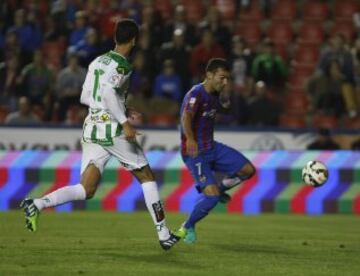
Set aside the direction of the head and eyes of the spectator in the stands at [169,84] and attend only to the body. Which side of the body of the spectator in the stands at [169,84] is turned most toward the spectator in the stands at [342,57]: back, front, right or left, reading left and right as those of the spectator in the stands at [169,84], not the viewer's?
left

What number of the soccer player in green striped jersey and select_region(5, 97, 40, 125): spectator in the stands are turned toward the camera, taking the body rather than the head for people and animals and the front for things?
1

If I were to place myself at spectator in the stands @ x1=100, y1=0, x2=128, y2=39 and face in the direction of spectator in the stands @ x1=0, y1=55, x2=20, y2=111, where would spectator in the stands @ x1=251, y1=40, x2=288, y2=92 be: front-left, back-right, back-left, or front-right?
back-left

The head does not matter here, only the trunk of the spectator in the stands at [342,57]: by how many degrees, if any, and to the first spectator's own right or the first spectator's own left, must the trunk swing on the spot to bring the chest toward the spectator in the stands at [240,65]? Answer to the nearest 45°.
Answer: approximately 90° to the first spectator's own right

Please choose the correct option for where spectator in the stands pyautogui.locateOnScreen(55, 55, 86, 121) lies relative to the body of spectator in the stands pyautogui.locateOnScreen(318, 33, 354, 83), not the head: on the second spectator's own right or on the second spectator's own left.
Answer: on the second spectator's own right

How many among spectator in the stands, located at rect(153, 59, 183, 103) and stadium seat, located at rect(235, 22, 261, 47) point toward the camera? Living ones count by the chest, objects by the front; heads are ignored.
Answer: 2
